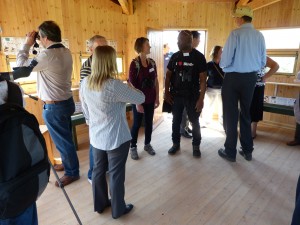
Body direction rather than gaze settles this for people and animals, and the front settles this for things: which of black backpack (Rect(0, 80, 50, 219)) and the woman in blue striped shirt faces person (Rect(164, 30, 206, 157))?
the woman in blue striped shirt

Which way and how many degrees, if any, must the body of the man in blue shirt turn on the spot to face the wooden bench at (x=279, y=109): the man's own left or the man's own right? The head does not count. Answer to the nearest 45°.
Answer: approximately 90° to the man's own right

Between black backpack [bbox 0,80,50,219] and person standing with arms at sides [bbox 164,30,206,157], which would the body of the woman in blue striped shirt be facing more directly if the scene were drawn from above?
the person standing with arms at sides

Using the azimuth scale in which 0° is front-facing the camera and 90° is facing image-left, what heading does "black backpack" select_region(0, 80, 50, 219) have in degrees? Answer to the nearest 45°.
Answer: approximately 0°

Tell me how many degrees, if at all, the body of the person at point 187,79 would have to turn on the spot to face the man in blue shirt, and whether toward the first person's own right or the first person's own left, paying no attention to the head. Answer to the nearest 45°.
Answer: approximately 90° to the first person's own left

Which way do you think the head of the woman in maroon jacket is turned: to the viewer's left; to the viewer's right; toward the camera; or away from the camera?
to the viewer's right

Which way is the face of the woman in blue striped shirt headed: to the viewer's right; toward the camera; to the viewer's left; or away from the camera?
away from the camera

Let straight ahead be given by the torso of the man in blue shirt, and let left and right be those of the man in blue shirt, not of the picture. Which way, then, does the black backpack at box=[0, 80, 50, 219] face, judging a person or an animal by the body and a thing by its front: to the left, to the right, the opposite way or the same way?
the opposite way

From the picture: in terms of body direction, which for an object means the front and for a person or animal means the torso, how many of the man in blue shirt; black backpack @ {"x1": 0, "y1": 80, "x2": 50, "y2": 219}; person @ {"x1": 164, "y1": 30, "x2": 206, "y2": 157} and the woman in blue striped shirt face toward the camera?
2

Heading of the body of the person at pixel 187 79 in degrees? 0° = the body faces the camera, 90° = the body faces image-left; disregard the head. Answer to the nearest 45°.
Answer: approximately 0°
